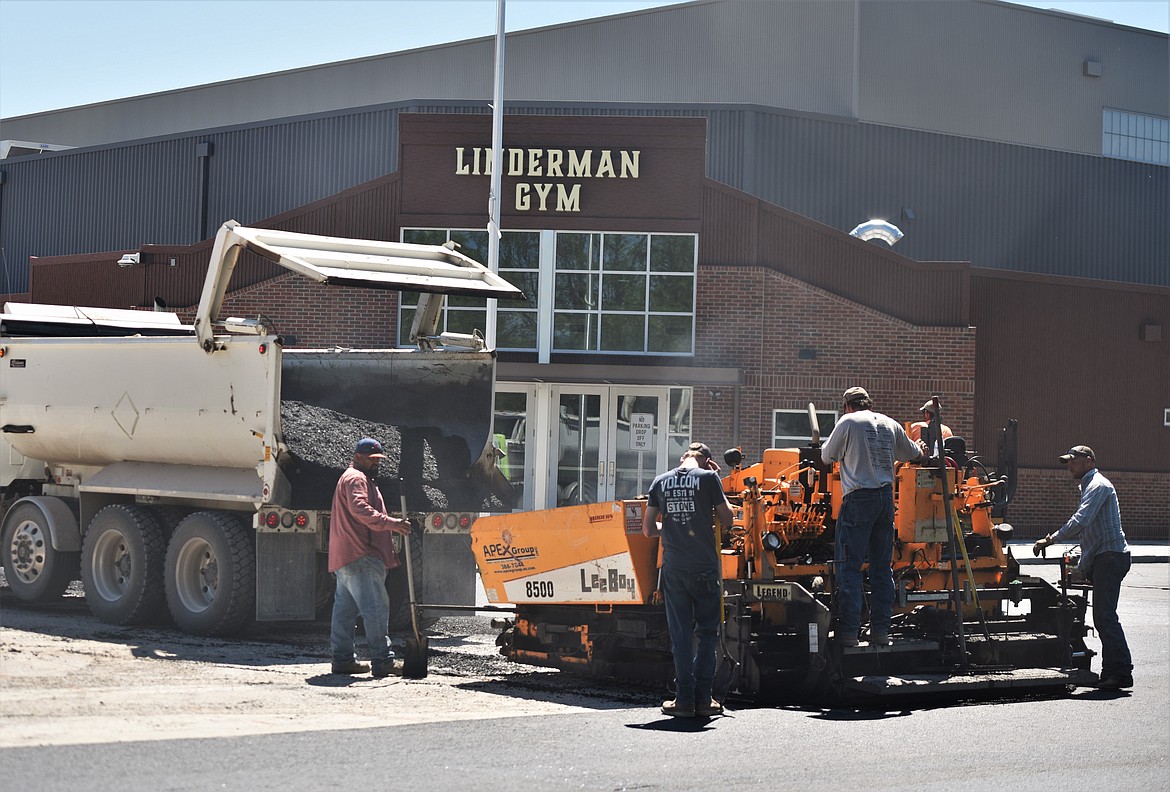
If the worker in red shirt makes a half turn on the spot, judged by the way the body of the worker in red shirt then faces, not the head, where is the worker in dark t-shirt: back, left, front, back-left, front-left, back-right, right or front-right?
back-left

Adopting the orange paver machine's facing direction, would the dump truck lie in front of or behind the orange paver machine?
in front

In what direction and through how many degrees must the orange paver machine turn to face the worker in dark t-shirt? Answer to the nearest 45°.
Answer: approximately 90° to its left

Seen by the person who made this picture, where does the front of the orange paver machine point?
facing away from the viewer and to the left of the viewer

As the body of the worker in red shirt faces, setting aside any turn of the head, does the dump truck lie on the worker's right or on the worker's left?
on the worker's left

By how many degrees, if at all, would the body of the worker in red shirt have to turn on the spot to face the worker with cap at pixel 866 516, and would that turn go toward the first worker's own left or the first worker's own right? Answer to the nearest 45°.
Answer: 0° — they already face them

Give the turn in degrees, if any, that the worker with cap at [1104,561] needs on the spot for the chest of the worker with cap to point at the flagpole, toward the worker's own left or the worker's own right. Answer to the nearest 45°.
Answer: approximately 45° to the worker's own right

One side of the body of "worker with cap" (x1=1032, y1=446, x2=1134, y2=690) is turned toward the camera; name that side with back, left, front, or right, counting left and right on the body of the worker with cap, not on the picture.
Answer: left

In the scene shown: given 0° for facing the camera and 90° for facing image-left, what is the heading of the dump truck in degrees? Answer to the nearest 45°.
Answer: approximately 135°

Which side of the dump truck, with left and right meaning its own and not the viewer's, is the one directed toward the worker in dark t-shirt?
back

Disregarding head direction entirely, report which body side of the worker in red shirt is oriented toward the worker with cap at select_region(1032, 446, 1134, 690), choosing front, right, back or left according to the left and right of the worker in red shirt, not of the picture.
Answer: front

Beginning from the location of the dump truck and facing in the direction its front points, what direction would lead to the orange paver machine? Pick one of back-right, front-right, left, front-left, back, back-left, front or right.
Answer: back

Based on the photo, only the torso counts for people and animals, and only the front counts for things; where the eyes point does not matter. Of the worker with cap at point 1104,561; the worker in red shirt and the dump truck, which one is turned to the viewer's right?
the worker in red shirt

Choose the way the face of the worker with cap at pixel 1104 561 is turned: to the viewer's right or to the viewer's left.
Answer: to the viewer's left

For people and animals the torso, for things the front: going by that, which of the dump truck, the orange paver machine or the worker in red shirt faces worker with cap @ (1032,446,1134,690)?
the worker in red shirt

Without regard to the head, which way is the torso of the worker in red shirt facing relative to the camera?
to the viewer's right

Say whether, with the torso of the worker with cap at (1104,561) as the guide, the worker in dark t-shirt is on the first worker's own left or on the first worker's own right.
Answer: on the first worker's own left
